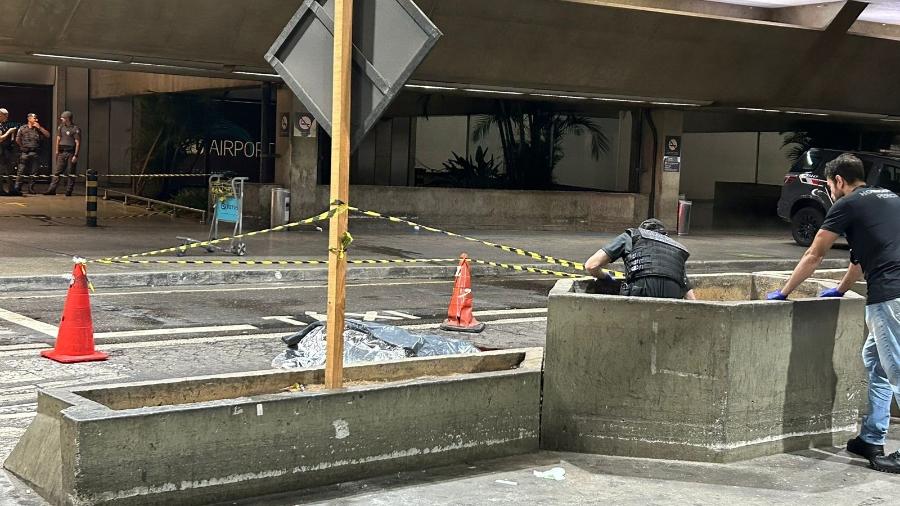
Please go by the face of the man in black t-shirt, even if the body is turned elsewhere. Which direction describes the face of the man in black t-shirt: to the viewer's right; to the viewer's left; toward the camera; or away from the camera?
to the viewer's left

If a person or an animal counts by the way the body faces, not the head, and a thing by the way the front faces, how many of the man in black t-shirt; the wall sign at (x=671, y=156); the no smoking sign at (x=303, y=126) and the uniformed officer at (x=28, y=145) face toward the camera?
3

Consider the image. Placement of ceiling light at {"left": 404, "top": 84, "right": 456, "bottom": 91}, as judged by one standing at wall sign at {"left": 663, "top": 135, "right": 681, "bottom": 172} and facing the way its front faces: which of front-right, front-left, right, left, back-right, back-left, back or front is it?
front-right

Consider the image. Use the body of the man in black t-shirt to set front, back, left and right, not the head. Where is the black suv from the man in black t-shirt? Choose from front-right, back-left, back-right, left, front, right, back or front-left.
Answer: front-right

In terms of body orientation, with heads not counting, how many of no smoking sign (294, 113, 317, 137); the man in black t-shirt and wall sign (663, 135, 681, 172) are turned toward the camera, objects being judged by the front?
2

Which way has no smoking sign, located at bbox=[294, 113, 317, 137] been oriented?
toward the camera

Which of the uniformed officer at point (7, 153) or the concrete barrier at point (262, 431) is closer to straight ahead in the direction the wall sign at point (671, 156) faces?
the concrete barrier

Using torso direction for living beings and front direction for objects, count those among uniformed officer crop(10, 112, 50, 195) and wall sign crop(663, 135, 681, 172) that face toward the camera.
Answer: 2

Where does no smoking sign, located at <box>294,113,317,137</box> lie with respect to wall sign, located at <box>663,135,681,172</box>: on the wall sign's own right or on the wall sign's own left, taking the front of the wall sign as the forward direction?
on the wall sign's own right

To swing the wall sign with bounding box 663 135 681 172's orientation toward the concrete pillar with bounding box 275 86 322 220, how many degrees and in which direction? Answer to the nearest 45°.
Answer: approximately 45° to its right

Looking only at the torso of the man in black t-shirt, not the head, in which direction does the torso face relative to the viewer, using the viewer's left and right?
facing away from the viewer and to the left of the viewer

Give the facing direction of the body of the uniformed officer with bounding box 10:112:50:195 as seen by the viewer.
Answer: toward the camera
